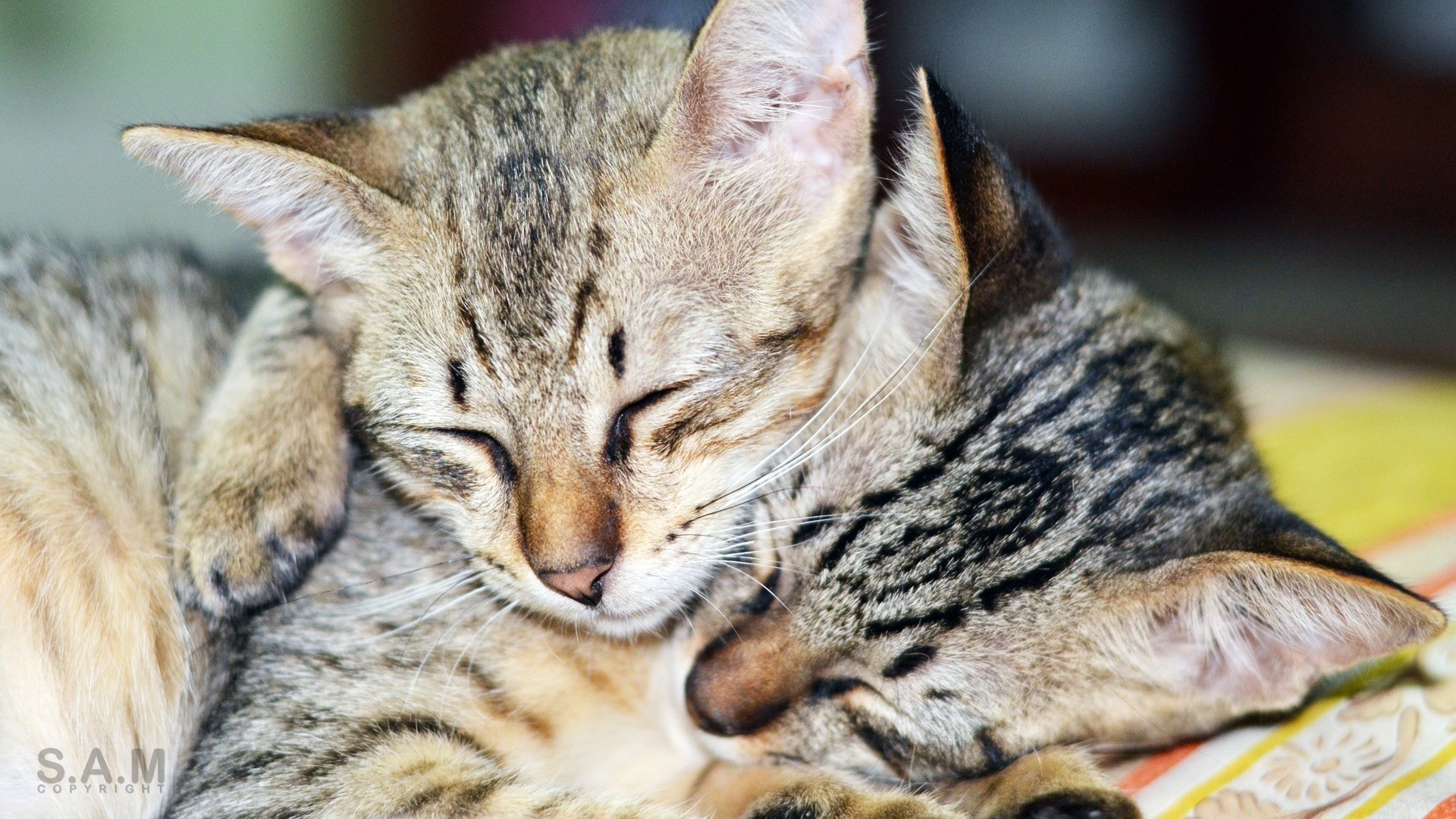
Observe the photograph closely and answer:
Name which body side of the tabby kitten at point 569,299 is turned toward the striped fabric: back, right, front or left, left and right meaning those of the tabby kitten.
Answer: left

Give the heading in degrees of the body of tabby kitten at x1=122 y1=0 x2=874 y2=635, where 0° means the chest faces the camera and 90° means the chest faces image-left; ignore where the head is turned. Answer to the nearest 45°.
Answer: approximately 0°
